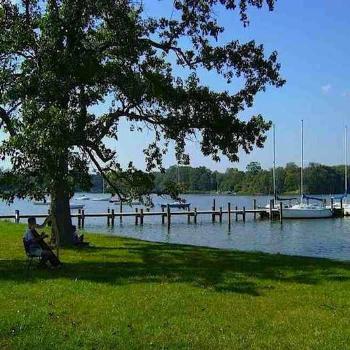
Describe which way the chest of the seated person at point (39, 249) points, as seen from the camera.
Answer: to the viewer's right
